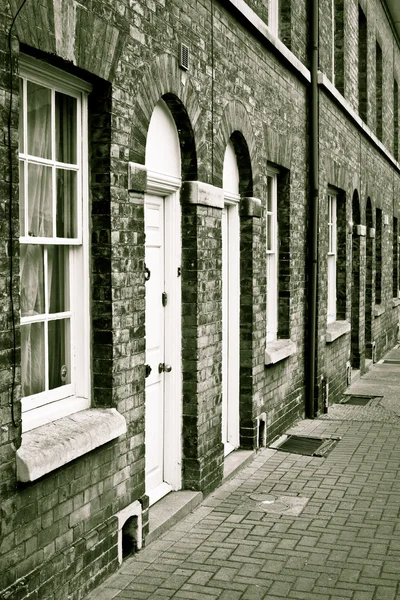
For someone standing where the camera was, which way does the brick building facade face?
facing the viewer and to the right of the viewer

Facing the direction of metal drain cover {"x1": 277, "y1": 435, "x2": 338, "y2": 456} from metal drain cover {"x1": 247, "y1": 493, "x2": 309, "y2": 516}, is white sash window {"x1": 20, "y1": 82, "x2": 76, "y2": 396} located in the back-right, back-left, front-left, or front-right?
back-left
